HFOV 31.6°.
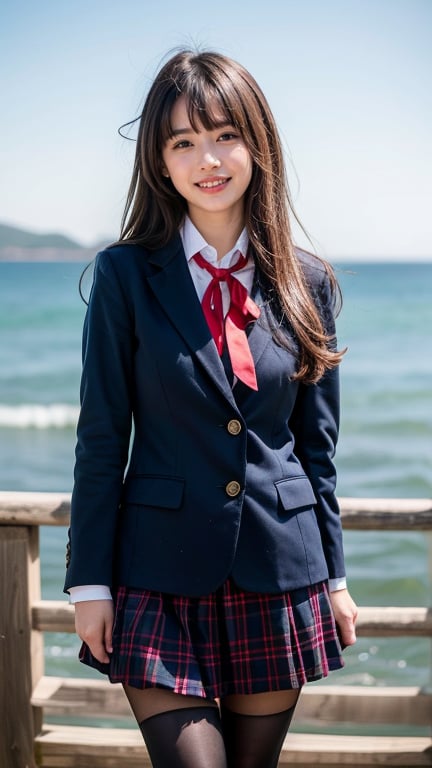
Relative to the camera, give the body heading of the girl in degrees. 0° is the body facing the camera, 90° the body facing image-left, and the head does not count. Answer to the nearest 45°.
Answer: approximately 0°
